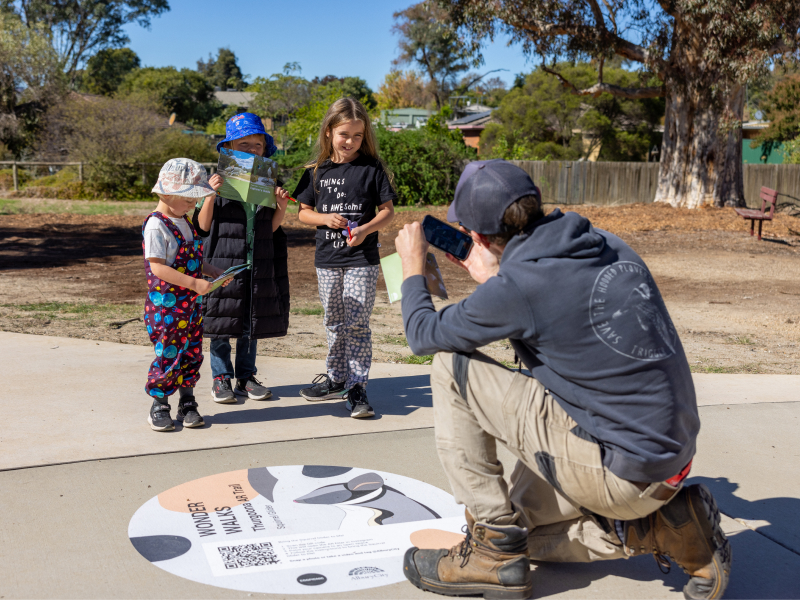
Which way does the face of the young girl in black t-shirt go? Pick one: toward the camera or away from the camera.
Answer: toward the camera

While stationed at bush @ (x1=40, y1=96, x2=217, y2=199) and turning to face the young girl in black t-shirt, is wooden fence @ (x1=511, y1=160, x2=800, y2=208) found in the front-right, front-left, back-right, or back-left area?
front-left

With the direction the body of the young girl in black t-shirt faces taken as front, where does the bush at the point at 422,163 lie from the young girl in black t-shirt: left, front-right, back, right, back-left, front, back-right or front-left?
back

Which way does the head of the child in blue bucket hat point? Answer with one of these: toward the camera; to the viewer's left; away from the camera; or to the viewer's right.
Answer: toward the camera

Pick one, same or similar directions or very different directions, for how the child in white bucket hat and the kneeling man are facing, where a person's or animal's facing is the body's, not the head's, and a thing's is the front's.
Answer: very different directions

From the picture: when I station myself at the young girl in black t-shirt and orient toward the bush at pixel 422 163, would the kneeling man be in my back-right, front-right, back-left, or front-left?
back-right

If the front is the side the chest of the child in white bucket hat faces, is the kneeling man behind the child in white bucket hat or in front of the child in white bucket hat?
in front

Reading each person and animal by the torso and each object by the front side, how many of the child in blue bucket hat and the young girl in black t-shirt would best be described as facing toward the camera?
2

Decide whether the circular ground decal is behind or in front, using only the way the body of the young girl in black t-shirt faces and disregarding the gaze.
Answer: in front

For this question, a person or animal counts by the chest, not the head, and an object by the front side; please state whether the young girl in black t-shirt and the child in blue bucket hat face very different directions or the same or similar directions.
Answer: same or similar directions

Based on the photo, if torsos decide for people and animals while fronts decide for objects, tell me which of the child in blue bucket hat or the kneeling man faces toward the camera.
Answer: the child in blue bucket hat

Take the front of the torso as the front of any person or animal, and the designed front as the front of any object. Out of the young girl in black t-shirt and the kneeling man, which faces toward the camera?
the young girl in black t-shirt

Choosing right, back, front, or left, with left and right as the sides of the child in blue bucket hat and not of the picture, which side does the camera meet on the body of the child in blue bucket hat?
front

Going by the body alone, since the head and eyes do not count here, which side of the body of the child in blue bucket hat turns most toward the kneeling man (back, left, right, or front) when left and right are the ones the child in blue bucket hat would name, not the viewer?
front

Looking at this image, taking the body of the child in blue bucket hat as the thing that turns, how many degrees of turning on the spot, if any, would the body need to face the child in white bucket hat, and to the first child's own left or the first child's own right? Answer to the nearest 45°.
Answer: approximately 45° to the first child's own right

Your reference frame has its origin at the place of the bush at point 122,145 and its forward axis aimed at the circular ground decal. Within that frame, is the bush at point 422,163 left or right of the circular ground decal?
left

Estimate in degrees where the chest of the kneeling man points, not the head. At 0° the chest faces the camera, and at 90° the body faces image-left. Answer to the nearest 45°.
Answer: approximately 135°

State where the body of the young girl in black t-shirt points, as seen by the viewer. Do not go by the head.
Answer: toward the camera
